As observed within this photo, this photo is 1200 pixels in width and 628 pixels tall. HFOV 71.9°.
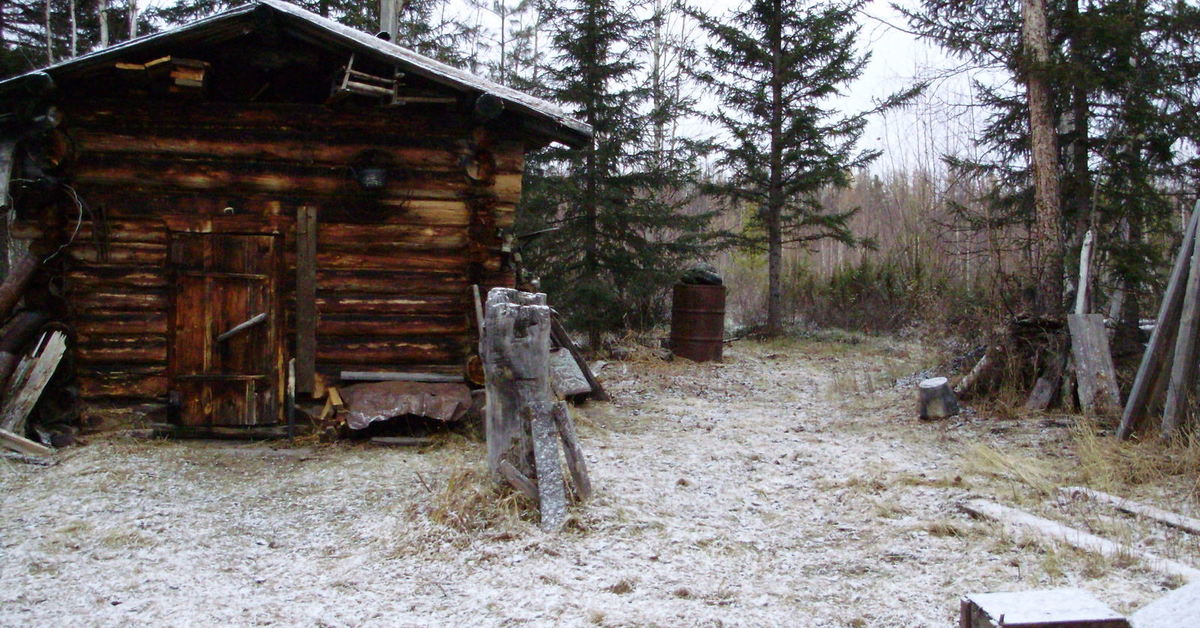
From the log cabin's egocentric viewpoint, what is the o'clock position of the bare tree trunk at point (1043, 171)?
The bare tree trunk is roughly at 9 o'clock from the log cabin.

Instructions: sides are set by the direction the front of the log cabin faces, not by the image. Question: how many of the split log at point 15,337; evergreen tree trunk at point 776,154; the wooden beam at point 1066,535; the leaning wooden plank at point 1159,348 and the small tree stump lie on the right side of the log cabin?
1

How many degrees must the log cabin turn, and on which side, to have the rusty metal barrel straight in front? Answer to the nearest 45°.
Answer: approximately 135° to its left

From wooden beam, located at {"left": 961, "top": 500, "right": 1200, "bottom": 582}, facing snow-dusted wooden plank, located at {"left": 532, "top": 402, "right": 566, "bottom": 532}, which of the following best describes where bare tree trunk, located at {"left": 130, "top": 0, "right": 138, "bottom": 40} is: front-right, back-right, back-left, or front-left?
front-right

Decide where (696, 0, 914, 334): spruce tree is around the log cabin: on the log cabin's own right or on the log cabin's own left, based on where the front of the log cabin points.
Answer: on the log cabin's own left

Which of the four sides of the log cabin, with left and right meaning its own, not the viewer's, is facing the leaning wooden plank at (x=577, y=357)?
left

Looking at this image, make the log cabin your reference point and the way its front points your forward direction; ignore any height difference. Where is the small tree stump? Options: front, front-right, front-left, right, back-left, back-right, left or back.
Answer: left

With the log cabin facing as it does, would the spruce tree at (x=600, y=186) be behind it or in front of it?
behind

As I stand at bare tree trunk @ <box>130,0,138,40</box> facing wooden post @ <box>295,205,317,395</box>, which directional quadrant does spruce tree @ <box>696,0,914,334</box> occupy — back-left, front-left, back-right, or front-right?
front-left

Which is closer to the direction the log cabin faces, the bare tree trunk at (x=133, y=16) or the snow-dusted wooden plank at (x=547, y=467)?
the snow-dusted wooden plank

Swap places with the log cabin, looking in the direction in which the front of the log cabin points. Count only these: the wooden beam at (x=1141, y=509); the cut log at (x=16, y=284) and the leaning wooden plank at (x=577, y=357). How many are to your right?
1

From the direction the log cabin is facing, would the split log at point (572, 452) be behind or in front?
in front

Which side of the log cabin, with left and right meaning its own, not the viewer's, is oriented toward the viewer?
front

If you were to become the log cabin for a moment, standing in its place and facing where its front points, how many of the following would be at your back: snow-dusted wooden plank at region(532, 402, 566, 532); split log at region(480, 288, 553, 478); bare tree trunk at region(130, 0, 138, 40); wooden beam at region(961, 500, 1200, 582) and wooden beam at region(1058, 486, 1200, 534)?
1

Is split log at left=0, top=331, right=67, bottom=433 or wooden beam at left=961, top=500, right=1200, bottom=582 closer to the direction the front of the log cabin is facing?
the wooden beam

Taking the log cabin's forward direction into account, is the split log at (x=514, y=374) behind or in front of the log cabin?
in front
